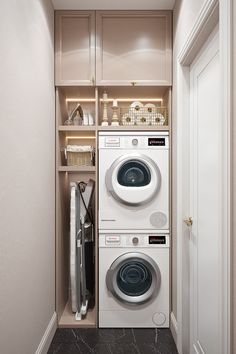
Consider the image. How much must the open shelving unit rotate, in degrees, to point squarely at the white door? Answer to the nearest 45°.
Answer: approximately 45° to its left

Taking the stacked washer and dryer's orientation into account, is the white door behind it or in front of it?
in front

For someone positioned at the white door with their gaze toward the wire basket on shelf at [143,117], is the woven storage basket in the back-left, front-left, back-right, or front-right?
front-left

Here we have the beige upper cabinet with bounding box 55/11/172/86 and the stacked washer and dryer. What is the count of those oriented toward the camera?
2

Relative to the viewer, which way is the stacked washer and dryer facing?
toward the camera

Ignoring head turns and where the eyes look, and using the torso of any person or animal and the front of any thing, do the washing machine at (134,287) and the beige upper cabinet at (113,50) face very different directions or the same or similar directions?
same or similar directions

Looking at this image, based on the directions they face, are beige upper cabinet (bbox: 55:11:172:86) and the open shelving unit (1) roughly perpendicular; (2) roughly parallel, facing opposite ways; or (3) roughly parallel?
roughly parallel

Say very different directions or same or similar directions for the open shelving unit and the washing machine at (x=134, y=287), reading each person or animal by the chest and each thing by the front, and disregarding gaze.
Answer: same or similar directions

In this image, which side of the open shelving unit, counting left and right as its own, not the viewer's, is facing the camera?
front

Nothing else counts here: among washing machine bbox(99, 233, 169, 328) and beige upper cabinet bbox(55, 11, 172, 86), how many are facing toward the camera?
2
